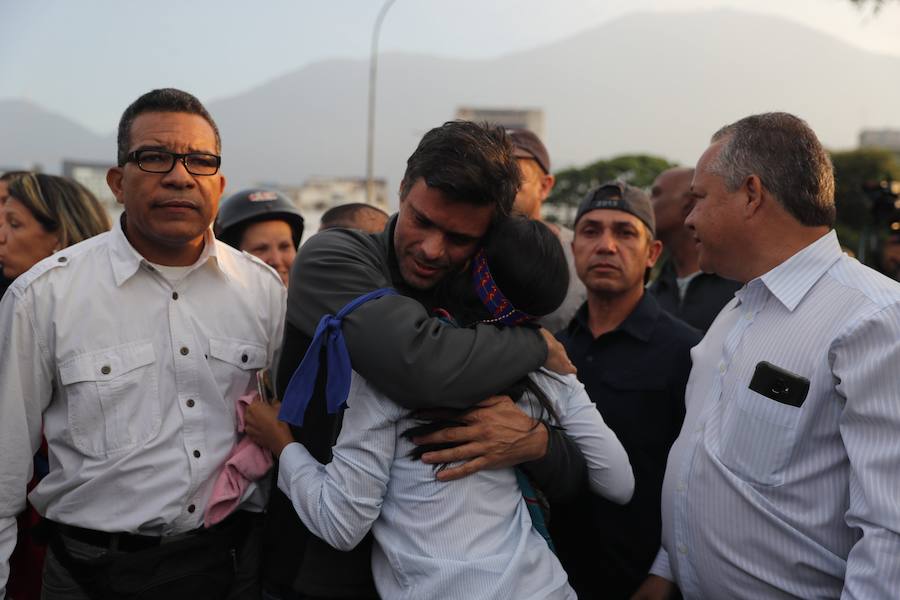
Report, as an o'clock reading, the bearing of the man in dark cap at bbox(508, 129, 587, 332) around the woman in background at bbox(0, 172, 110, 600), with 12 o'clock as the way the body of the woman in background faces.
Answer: The man in dark cap is roughly at 8 o'clock from the woman in background.

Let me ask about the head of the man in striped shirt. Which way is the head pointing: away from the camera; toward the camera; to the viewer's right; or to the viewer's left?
to the viewer's left

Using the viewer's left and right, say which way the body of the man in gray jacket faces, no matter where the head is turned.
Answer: facing the viewer and to the right of the viewer

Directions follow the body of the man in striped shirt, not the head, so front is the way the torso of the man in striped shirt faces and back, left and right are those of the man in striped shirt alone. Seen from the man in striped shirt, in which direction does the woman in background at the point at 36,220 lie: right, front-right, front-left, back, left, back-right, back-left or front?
front-right

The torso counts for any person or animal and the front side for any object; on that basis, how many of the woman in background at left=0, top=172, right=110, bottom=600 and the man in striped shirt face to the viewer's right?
0

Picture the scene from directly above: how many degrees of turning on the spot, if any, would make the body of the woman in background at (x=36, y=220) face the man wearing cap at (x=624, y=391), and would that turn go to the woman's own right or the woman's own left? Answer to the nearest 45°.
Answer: approximately 90° to the woman's own left

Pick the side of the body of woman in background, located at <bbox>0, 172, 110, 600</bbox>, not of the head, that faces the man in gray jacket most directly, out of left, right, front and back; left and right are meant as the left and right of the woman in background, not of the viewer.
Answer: left

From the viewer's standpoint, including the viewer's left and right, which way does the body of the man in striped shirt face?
facing the viewer and to the left of the viewer

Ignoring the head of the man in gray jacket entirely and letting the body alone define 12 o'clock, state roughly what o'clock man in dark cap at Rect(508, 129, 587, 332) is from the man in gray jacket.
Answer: The man in dark cap is roughly at 8 o'clock from the man in gray jacket.
